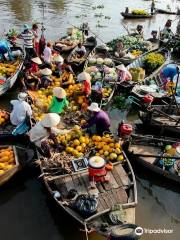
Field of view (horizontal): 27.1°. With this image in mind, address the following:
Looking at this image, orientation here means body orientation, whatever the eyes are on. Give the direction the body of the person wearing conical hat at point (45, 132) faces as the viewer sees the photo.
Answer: to the viewer's right

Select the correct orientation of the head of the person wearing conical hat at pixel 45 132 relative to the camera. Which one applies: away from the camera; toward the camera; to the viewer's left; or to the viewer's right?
to the viewer's right

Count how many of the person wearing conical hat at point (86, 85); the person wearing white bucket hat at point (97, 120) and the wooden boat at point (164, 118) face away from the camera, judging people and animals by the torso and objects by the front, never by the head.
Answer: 0

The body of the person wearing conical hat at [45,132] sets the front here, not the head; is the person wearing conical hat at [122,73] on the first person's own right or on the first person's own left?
on the first person's own left

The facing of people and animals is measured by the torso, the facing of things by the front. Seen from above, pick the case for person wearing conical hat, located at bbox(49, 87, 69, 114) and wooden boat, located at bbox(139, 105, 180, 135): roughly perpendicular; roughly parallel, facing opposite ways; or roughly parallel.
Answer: roughly perpendicular
